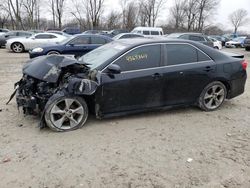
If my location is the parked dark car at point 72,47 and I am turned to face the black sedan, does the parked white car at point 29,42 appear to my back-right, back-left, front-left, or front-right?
back-right

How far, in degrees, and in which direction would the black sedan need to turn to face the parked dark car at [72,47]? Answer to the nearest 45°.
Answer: approximately 90° to its right

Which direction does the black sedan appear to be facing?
to the viewer's left

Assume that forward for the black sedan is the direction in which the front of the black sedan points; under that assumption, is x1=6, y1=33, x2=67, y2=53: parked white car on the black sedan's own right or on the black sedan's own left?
on the black sedan's own right
